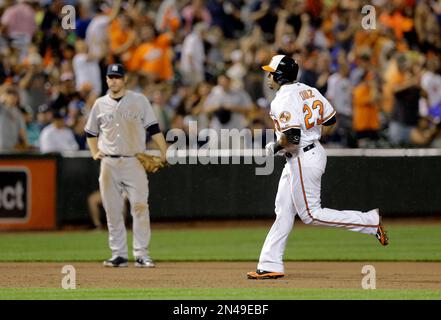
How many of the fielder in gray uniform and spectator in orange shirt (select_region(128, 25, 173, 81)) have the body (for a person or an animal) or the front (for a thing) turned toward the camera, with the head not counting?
2

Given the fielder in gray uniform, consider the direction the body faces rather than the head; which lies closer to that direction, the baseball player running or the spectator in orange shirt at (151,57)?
the baseball player running

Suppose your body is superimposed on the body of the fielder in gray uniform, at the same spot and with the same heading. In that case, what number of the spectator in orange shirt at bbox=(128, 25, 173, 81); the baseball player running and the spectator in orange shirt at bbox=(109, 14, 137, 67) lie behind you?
2

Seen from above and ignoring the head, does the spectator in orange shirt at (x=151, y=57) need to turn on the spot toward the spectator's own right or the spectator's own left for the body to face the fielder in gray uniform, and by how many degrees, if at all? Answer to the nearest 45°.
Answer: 0° — they already face them

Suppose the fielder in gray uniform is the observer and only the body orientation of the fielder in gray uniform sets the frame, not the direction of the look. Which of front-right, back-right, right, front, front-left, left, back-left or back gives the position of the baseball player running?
front-left

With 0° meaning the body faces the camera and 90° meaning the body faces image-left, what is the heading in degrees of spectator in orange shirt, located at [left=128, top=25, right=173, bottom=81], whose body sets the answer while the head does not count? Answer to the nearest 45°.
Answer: approximately 0°

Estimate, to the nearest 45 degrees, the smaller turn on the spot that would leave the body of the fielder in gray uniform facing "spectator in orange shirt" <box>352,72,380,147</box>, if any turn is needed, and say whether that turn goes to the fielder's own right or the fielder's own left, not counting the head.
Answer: approximately 135° to the fielder's own left

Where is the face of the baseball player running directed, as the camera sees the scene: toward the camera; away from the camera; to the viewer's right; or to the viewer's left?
to the viewer's left

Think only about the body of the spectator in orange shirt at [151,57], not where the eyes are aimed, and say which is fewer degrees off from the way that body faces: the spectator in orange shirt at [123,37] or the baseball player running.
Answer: the baseball player running

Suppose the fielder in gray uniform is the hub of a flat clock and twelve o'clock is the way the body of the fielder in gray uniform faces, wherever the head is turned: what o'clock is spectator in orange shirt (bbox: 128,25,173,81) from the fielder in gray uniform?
The spectator in orange shirt is roughly at 6 o'clock from the fielder in gray uniform.

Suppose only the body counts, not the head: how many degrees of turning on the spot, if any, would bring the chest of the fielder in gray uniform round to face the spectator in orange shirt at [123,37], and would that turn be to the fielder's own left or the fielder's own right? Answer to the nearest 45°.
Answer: approximately 180°

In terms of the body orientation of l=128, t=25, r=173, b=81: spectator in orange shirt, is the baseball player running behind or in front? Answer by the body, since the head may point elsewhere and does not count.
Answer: in front
